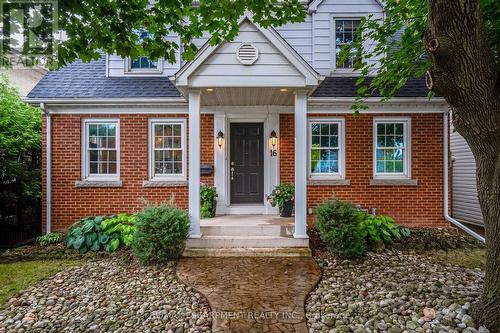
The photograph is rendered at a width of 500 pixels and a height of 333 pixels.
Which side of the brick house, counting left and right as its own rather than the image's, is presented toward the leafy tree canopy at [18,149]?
right

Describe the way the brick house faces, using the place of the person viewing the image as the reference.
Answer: facing the viewer

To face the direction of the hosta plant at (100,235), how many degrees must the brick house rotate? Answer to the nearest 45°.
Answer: approximately 90° to its right

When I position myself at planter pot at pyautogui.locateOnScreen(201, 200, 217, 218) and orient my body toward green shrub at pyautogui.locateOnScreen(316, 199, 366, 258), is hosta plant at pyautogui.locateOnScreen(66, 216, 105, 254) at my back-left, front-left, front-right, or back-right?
back-right

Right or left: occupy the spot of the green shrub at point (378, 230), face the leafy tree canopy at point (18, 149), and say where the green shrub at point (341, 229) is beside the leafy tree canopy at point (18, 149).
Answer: left

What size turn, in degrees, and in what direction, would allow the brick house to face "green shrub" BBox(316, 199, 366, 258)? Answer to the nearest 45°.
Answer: approximately 45° to its left

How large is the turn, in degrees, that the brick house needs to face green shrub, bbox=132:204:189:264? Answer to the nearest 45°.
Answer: approximately 45° to its right

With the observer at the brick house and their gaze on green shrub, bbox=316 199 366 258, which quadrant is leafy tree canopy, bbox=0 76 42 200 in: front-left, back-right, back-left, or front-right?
back-right

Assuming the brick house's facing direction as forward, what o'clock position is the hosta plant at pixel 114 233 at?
The hosta plant is roughly at 2 o'clock from the brick house.

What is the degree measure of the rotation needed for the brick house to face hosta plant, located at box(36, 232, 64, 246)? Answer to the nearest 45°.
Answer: approximately 90° to its right

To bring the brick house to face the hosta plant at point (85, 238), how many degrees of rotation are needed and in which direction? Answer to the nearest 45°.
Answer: approximately 90° to its right
